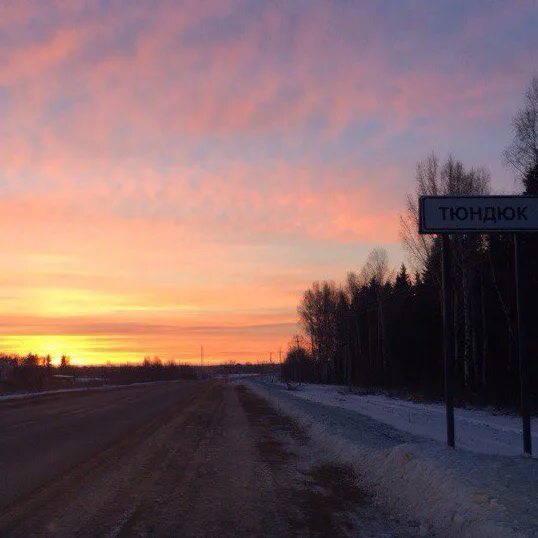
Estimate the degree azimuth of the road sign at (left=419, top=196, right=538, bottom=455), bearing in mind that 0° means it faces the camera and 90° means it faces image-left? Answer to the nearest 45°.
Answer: approximately 0°
